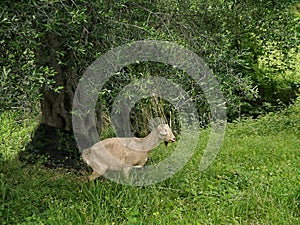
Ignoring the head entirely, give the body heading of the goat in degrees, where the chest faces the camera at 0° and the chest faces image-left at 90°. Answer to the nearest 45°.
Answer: approximately 270°
